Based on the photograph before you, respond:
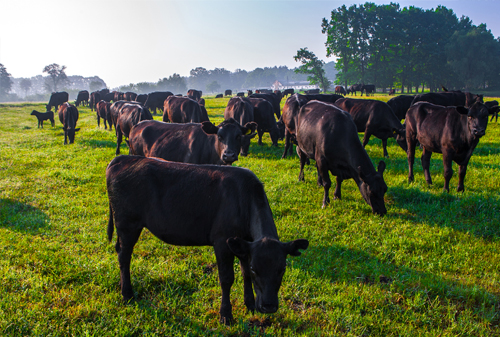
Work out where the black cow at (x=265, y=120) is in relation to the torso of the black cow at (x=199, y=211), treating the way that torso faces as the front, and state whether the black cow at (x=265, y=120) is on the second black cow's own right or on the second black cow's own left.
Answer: on the second black cow's own left

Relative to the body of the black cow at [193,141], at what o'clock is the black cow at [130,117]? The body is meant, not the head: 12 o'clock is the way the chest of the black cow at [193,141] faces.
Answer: the black cow at [130,117] is roughly at 7 o'clock from the black cow at [193,141].

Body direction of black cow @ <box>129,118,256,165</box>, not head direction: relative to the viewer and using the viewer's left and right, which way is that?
facing the viewer and to the right of the viewer

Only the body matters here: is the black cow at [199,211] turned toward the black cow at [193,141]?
no

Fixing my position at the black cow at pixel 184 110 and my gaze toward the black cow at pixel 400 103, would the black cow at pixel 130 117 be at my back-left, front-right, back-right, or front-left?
back-right

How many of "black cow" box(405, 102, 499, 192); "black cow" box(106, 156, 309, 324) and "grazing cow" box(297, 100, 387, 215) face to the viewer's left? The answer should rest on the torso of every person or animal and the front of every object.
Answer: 0

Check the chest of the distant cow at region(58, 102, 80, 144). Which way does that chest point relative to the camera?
toward the camera

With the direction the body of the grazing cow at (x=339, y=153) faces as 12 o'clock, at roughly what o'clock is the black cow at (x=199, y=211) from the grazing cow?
The black cow is roughly at 2 o'clock from the grazing cow.

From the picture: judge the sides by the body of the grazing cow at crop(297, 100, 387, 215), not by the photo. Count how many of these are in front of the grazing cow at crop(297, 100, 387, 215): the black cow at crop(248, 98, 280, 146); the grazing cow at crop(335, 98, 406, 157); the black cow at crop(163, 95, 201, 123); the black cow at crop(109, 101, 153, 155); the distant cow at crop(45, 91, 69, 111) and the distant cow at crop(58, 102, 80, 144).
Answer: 0

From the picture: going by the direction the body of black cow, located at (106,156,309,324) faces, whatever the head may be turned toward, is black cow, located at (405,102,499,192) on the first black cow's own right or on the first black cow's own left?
on the first black cow's own left

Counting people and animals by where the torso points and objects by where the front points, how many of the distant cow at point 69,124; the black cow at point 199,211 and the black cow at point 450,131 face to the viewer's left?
0

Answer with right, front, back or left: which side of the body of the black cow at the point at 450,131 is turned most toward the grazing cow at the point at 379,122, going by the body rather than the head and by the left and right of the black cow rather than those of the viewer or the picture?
back
